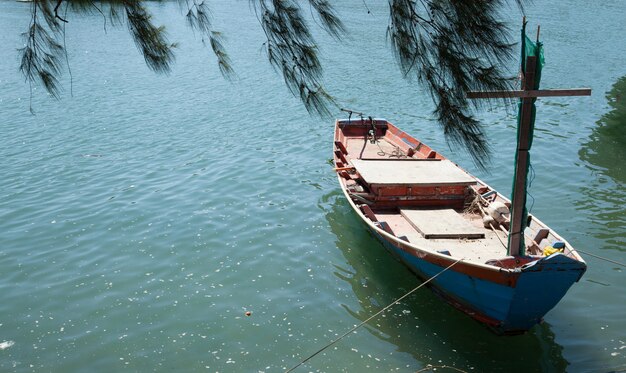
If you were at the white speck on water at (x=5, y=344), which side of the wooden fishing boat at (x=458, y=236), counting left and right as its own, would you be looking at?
right

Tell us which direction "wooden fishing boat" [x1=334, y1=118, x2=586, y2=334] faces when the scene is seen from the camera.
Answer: facing the viewer and to the right of the viewer
